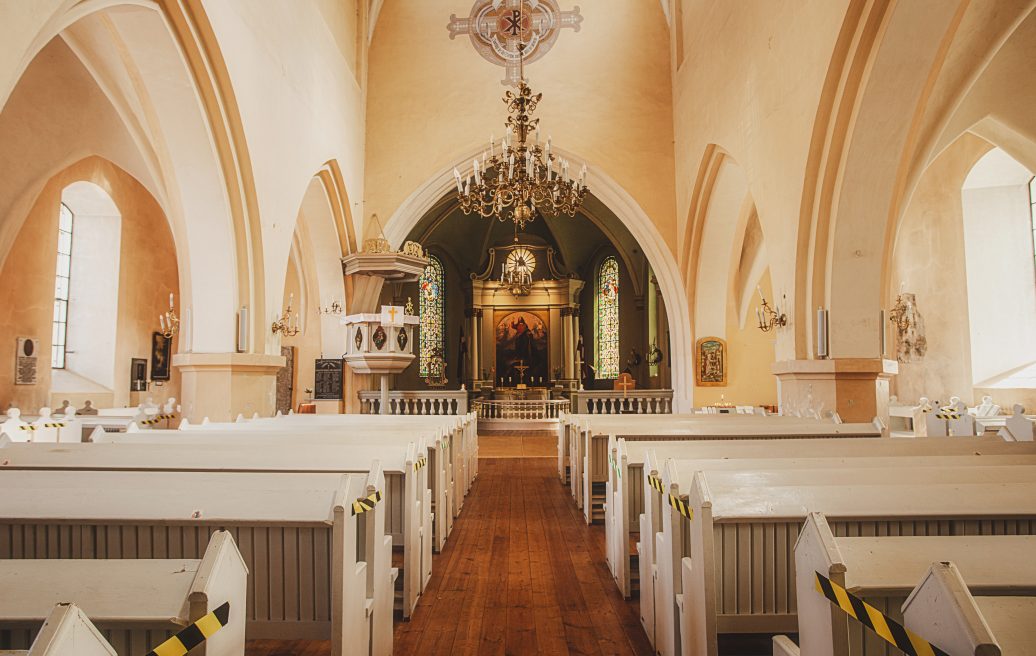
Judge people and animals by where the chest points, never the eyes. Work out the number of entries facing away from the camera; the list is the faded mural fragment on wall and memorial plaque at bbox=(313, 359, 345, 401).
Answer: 0

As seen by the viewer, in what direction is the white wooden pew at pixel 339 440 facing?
away from the camera

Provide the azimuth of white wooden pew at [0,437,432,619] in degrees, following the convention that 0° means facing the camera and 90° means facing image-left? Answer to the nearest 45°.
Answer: approximately 180°

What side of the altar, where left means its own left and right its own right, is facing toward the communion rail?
front

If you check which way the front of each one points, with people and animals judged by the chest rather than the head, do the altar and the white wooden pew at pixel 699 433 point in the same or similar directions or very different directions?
very different directions

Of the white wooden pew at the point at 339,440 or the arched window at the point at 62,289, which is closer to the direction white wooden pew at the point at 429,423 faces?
the arched window

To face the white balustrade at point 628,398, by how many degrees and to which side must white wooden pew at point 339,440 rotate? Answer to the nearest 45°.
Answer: approximately 45° to its right

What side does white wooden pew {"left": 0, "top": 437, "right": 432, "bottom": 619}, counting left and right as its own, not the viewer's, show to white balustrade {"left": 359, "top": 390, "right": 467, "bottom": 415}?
front

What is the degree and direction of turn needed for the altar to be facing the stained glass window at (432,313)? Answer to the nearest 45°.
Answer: approximately 90° to its right

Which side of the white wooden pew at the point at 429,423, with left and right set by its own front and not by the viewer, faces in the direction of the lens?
back

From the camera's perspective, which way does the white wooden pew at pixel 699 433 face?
away from the camera

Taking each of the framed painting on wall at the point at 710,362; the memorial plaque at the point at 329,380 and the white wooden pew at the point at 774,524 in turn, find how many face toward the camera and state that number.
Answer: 2

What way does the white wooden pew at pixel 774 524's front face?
away from the camera

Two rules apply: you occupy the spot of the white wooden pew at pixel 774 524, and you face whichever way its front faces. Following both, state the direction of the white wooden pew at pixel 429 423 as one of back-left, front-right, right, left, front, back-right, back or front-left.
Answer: front-left

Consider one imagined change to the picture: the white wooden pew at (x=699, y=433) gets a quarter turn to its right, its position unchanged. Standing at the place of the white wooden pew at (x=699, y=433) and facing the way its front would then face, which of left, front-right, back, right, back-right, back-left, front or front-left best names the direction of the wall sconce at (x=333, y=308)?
back-left

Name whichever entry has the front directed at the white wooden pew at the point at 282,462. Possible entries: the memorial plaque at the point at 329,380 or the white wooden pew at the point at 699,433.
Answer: the memorial plaque
